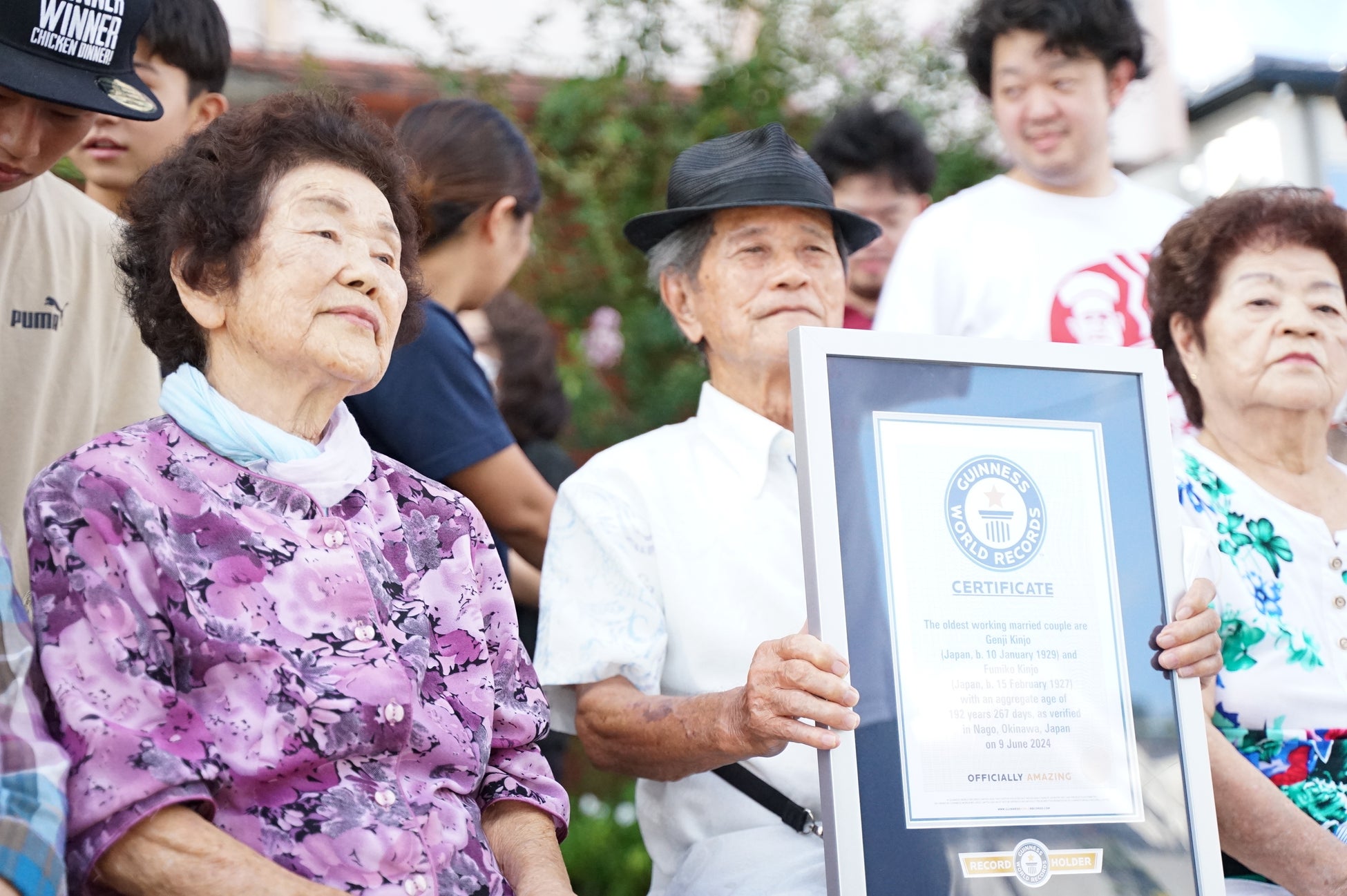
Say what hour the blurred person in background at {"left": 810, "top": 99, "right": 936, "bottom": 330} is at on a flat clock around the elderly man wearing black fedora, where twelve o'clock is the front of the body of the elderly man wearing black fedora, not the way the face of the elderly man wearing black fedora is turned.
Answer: The blurred person in background is roughly at 8 o'clock from the elderly man wearing black fedora.

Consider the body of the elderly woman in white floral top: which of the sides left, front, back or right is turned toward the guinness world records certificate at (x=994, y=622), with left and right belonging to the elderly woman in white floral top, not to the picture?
right

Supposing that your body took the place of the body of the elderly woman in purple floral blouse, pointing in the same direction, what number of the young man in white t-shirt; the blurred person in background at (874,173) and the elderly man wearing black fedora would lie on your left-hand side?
3

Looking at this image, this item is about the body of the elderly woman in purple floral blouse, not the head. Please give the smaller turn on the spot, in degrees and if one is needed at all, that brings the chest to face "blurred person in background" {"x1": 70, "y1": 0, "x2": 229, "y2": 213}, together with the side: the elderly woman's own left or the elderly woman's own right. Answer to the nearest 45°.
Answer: approximately 135° to the elderly woman's own left

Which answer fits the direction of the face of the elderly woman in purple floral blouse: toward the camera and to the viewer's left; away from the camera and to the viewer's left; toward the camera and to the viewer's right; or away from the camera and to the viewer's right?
toward the camera and to the viewer's right

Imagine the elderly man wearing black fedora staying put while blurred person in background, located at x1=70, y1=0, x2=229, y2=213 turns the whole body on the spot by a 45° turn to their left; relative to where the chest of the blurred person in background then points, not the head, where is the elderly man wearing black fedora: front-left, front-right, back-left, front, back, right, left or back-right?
front-left

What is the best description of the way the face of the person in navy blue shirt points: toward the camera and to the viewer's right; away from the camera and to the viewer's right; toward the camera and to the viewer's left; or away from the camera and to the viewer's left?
away from the camera and to the viewer's right

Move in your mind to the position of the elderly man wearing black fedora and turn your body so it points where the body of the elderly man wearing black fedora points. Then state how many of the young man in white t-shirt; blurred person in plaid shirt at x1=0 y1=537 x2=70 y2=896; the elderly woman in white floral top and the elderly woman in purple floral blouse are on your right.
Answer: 2

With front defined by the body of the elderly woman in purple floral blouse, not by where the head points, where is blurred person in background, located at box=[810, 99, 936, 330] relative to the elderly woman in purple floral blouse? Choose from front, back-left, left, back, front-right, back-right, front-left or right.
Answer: left

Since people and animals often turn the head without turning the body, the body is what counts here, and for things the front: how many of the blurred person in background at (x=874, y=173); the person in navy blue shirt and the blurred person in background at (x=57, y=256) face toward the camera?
2

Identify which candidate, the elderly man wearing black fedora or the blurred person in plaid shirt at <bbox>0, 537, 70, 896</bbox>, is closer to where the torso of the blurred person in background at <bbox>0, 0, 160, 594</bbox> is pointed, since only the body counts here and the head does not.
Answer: the blurred person in plaid shirt
